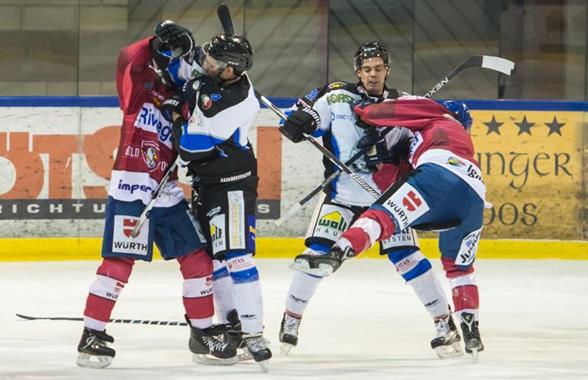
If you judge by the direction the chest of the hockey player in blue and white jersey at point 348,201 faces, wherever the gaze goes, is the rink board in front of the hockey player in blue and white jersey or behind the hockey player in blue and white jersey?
behind

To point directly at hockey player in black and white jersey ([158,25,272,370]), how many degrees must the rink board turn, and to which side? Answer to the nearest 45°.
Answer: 0° — it already faces them

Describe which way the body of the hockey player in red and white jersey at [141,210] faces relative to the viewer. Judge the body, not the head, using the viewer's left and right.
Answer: facing the viewer and to the right of the viewer

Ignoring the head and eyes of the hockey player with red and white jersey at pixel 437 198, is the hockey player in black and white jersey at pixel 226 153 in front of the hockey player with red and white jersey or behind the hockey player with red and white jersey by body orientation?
in front

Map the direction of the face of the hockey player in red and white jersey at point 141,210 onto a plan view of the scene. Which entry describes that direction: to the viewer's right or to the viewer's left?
to the viewer's right

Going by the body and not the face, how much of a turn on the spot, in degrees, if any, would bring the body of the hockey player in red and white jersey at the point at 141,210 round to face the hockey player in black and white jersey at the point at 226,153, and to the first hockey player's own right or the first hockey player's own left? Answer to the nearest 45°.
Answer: approximately 45° to the first hockey player's own left

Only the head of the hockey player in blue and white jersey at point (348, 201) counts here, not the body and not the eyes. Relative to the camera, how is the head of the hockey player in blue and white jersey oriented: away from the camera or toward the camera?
toward the camera

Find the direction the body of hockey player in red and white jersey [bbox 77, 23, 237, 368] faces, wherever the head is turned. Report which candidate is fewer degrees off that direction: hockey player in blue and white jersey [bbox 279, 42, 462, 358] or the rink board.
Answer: the hockey player in blue and white jersey

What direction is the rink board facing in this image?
toward the camera

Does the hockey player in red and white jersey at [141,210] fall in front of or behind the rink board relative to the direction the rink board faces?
in front

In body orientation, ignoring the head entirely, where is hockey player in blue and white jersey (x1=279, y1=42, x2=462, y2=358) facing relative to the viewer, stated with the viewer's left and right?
facing the viewer

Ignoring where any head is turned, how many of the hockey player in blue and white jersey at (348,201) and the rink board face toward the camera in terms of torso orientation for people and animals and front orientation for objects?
2
